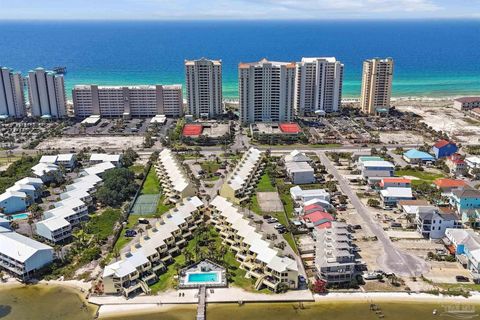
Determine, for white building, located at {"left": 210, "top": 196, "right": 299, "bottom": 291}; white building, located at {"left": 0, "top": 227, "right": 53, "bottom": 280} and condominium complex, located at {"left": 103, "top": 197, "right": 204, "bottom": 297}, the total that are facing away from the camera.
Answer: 0

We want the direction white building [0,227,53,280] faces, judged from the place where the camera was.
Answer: facing the viewer and to the left of the viewer

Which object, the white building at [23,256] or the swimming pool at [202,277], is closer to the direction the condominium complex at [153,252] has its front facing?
the swimming pool

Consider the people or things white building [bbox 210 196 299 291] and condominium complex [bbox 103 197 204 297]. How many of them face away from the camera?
0

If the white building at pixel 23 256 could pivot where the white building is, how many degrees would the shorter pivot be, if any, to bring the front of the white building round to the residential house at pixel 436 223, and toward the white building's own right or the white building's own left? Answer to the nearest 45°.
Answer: approximately 135° to the white building's own left

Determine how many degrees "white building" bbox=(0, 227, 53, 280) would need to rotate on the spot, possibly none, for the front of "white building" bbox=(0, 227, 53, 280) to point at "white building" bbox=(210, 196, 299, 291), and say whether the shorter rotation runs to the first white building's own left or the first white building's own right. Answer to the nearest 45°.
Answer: approximately 90° to the first white building's own left

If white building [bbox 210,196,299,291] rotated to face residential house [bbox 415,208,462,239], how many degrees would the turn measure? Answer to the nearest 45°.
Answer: approximately 135° to its left

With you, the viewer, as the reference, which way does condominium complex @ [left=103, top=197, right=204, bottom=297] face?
facing the viewer and to the right of the viewer

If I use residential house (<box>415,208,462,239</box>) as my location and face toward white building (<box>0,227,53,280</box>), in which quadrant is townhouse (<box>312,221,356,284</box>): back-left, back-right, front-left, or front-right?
front-left

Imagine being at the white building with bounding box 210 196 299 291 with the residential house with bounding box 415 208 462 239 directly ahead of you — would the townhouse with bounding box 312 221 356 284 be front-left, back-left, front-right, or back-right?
front-right

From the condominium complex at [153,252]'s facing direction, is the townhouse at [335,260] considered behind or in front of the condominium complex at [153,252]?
in front

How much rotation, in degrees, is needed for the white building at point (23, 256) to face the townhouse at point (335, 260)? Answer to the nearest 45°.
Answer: approximately 90° to its left

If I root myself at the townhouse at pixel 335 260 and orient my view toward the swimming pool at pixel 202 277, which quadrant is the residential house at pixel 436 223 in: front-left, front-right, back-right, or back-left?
back-right

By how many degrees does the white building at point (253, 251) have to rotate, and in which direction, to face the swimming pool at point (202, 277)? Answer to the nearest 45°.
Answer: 0° — it already faces it

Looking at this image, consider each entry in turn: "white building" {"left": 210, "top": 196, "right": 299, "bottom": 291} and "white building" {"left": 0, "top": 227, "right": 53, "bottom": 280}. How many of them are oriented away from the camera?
0

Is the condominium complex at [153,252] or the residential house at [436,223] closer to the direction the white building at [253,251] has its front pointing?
the condominium complex
